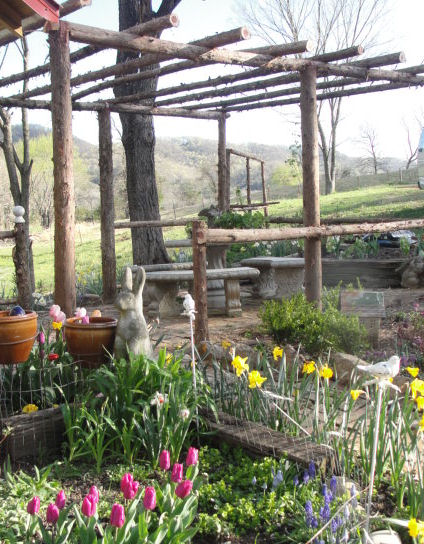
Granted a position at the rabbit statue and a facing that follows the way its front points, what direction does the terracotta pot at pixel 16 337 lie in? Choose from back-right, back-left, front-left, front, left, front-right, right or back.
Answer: front-right

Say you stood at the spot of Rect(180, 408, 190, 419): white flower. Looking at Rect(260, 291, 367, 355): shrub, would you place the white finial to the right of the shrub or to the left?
left

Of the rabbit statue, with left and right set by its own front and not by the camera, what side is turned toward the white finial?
right

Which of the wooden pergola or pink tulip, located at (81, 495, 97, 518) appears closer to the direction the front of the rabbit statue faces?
the pink tulip

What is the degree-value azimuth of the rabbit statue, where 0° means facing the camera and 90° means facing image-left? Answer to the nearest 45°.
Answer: approximately 45°

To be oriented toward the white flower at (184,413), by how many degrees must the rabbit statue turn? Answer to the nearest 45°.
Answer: approximately 45° to its left

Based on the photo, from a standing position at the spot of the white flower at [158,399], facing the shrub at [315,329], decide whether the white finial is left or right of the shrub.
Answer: left

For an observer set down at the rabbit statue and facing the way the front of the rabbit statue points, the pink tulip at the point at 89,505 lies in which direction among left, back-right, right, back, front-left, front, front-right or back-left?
front-left

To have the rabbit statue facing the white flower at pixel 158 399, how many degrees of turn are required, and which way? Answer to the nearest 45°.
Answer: approximately 45° to its left

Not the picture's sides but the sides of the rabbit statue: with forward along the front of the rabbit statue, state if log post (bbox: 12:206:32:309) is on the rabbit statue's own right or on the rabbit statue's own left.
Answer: on the rabbit statue's own right

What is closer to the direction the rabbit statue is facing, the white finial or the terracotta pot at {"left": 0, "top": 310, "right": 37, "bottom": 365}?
the terracotta pot

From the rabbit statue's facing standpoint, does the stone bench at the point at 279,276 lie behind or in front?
behind
